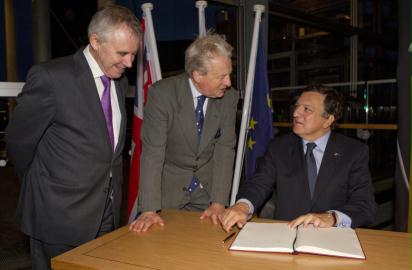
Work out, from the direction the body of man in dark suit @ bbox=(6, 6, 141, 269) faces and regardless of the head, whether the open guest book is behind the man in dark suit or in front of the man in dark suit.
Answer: in front

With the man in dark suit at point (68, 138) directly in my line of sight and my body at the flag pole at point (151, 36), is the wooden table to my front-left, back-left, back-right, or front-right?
front-left

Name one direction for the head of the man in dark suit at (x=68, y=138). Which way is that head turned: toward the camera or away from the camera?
toward the camera

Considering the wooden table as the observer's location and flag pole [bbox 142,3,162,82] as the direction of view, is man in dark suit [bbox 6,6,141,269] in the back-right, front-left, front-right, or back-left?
front-left

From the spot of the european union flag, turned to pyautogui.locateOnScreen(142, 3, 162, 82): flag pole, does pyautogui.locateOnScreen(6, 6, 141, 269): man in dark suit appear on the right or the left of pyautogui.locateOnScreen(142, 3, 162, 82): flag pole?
left

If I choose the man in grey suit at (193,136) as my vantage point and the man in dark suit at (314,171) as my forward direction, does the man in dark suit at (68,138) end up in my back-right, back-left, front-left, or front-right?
back-right

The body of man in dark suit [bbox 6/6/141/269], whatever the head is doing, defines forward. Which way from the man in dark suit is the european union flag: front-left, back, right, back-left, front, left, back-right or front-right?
left

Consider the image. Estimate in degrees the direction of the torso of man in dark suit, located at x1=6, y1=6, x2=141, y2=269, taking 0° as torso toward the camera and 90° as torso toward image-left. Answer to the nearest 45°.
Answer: approximately 315°

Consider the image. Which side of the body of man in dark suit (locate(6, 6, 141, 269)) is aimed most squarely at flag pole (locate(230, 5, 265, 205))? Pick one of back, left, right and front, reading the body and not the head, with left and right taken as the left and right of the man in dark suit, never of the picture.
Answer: left
